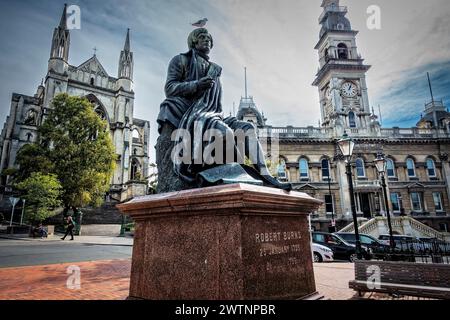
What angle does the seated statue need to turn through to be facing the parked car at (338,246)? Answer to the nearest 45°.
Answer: approximately 90° to its left

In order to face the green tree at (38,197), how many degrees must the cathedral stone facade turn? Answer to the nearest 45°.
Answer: approximately 45° to its right

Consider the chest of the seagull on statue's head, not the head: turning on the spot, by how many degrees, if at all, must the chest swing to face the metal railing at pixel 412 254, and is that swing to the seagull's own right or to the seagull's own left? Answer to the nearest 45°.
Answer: approximately 45° to the seagull's own left

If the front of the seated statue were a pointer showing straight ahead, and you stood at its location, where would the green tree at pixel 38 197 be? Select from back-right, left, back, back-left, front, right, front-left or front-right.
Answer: back

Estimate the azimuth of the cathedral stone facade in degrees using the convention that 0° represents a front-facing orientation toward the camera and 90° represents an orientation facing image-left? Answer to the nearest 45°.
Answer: approximately 315°

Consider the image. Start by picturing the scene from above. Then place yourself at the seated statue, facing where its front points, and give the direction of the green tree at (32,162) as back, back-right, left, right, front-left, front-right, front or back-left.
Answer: back

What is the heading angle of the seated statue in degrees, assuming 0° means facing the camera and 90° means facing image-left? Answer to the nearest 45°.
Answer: approximately 315°

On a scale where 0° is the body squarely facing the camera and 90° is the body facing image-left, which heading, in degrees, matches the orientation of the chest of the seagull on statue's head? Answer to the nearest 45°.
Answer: approximately 270°
